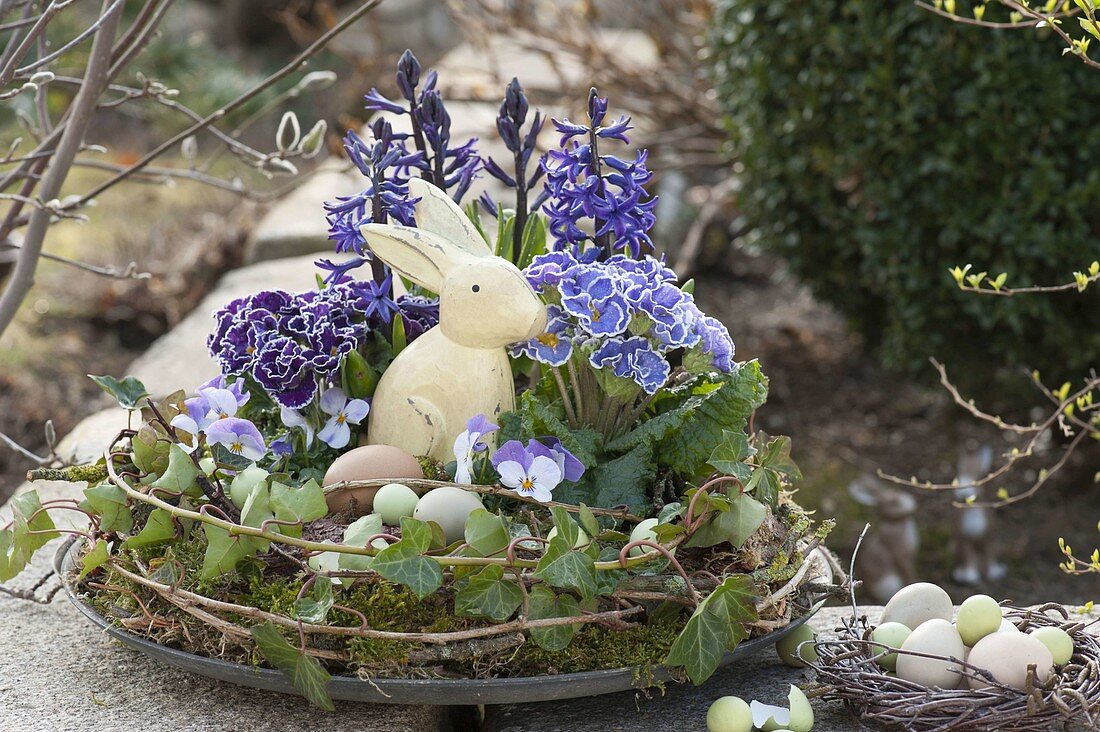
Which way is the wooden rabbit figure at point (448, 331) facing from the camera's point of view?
to the viewer's right

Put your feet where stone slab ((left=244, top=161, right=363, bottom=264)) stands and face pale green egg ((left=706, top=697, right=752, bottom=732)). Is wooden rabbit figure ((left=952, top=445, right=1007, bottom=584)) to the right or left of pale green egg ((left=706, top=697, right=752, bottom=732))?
left
